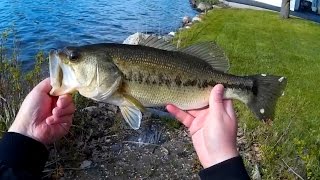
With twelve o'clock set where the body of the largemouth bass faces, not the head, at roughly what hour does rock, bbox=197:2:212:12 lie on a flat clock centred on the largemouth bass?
The rock is roughly at 3 o'clock from the largemouth bass.

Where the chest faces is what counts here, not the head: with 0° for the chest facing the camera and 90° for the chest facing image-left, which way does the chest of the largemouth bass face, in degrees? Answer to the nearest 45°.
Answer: approximately 90°
